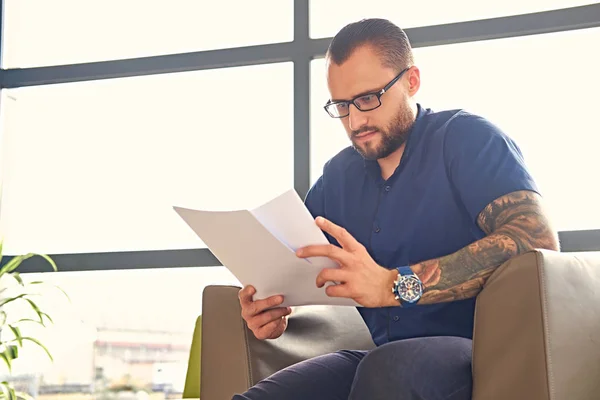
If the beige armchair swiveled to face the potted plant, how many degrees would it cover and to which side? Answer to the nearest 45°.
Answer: approximately 90° to its right

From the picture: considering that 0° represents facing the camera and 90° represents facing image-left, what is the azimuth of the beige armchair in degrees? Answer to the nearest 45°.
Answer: approximately 45°
